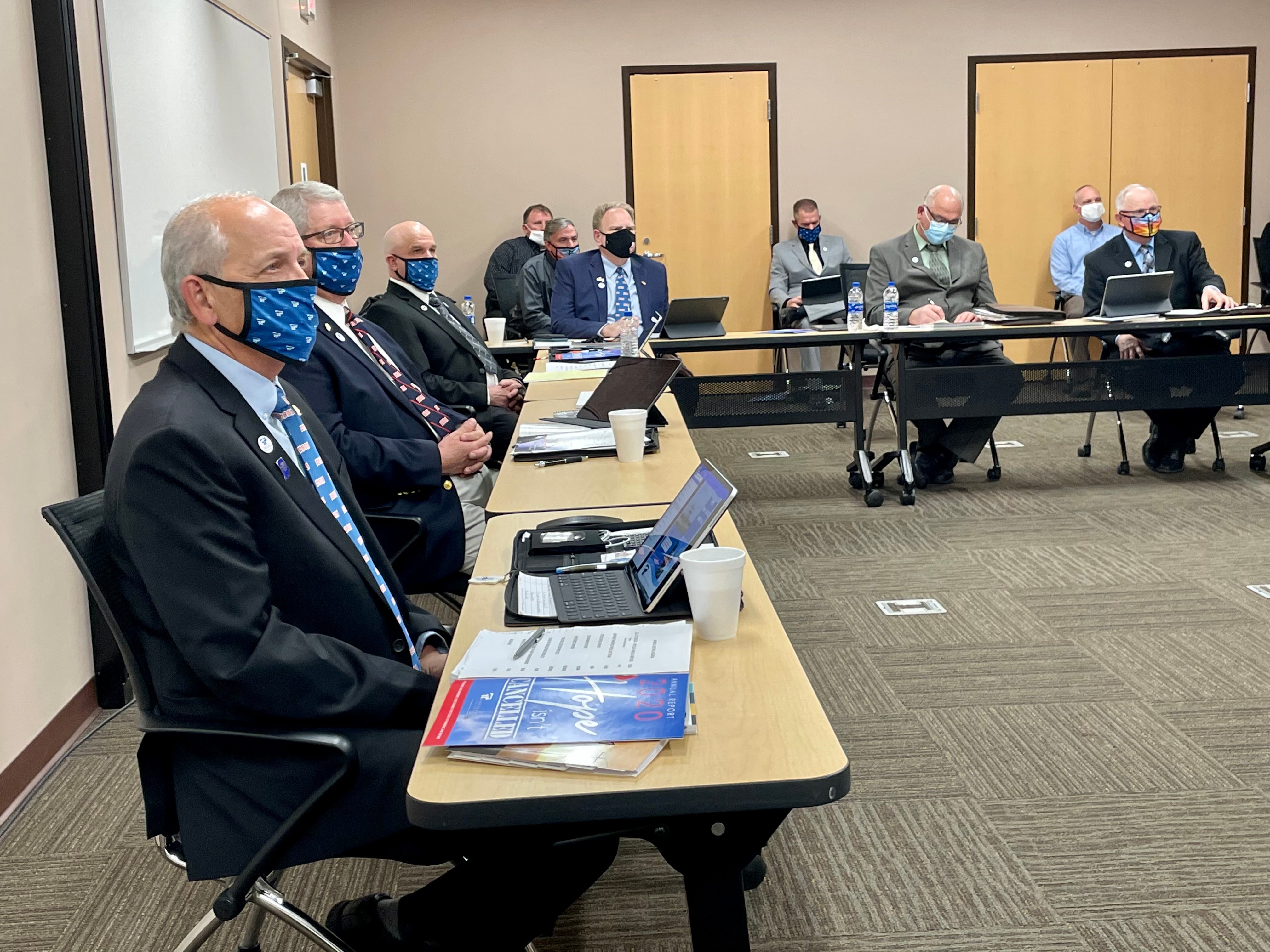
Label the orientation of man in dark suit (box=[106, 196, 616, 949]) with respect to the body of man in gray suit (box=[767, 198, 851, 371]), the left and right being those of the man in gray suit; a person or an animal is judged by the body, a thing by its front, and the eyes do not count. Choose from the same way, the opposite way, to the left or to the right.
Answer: to the left

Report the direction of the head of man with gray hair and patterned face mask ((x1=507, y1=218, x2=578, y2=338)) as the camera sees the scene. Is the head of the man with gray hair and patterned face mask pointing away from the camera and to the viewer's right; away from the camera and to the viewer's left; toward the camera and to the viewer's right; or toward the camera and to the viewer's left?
toward the camera and to the viewer's right

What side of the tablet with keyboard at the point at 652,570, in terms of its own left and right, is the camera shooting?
left

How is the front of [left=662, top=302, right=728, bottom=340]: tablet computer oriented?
away from the camera

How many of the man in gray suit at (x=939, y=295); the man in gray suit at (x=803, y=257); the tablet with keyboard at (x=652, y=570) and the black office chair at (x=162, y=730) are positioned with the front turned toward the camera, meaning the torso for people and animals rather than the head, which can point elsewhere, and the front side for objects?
2

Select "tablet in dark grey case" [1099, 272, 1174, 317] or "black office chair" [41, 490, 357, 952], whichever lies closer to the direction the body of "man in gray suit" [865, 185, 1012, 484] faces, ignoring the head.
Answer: the black office chair

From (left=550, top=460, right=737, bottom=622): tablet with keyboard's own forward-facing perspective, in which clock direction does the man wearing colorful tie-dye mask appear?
The man wearing colorful tie-dye mask is roughly at 4 o'clock from the tablet with keyboard.

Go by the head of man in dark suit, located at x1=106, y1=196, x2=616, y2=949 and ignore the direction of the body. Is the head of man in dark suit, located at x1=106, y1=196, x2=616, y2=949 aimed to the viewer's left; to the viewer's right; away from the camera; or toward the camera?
to the viewer's right

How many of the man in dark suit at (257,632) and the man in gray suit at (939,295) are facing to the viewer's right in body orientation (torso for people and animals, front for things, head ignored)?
1

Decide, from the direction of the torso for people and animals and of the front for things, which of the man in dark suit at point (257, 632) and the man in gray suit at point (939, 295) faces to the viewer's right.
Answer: the man in dark suit

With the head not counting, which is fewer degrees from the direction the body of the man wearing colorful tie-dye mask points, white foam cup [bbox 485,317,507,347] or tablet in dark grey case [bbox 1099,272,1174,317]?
the tablet in dark grey case

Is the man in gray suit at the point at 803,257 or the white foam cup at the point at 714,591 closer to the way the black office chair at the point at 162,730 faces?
the white foam cup

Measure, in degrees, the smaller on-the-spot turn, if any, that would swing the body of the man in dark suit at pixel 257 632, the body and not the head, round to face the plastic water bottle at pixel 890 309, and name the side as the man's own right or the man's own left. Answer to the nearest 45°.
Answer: approximately 45° to the man's own left

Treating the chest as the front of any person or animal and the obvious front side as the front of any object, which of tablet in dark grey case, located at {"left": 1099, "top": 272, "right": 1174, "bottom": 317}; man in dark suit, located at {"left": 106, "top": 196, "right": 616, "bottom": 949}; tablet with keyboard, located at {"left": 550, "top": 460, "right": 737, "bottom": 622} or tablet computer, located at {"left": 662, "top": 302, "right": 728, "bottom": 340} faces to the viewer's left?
tablet with keyboard, located at {"left": 550, "top": 460, "right": 737, "bottom": 622}
